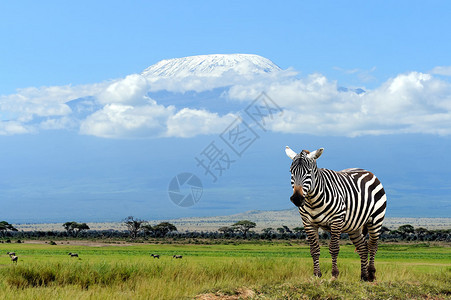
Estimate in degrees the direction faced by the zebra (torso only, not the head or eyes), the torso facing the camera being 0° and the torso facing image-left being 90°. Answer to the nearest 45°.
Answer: approximately 45°
